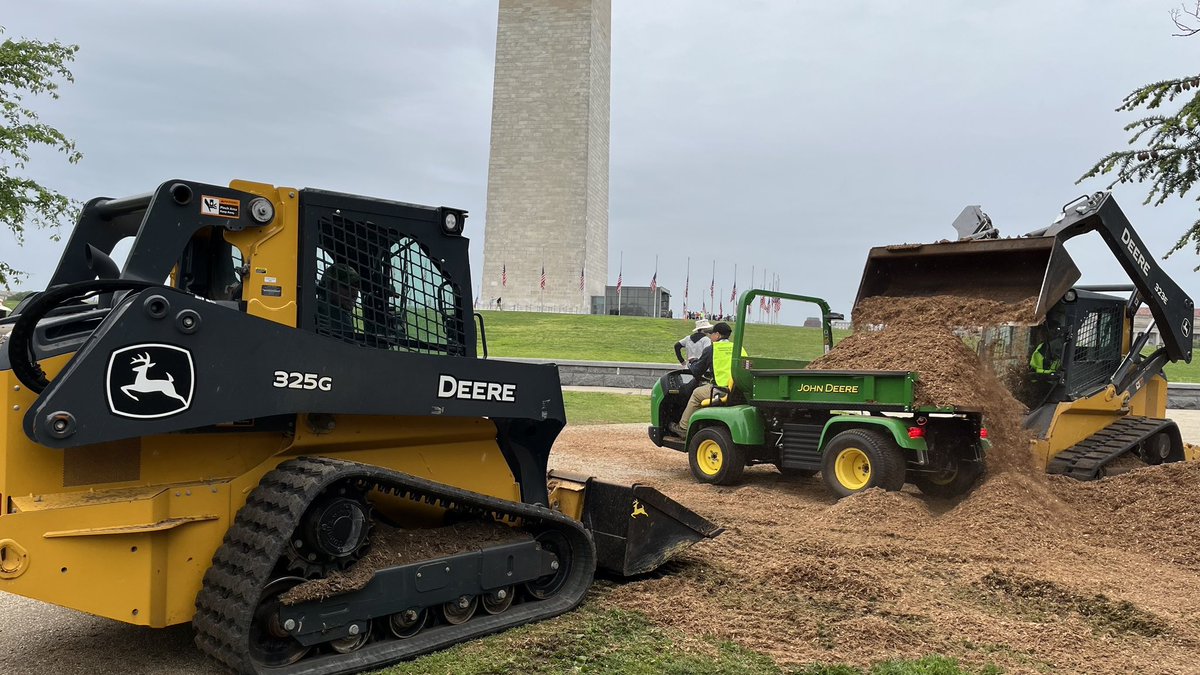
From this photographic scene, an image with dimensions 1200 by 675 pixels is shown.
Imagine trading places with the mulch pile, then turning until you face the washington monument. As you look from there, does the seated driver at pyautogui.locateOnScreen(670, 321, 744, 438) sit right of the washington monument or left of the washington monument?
left

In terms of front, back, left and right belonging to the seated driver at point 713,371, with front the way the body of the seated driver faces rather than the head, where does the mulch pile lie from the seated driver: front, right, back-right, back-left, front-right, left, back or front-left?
back

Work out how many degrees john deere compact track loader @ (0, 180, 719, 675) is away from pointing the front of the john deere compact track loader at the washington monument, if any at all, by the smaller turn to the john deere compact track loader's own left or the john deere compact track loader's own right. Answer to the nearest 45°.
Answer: approximately 45° to the john deere compact track loader's own left

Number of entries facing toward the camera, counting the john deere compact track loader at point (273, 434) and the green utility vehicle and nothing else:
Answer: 0

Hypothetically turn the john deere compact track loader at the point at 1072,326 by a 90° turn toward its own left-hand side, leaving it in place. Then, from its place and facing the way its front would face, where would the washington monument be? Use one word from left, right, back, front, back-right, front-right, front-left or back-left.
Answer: back

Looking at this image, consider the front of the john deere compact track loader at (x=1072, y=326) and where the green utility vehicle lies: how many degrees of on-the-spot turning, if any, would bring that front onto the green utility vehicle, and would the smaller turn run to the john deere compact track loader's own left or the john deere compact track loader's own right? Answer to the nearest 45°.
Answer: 0° — it already faces it

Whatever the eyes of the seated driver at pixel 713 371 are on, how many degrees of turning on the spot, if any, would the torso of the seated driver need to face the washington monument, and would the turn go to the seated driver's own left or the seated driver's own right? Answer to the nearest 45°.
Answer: approximately 45° to the seated driver's own right

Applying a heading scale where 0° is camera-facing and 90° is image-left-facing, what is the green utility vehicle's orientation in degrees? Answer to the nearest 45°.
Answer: approximately 135°

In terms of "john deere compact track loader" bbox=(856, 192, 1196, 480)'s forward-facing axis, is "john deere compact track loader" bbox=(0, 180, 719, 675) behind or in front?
in front

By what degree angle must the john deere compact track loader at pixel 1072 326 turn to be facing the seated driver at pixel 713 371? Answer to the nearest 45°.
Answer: approximately 45° to its right

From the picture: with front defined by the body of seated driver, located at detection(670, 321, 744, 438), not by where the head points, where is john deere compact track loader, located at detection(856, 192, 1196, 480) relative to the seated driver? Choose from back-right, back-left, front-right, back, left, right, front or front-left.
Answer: back-right

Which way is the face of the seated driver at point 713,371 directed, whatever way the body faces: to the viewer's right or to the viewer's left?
to the viewer's left

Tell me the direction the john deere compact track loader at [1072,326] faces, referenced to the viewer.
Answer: facing the viewer and to the left of the viewer

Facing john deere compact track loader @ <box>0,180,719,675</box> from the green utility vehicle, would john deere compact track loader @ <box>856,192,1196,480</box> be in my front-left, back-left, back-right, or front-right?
back-left

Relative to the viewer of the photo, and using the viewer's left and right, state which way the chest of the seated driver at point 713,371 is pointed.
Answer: facing away from the viewer and to the left of the viewer

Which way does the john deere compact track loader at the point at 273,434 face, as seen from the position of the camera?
facing away from the viewer and to the right of the viewer

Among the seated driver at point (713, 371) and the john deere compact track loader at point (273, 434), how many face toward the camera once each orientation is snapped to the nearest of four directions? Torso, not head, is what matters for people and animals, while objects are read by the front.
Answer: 0
